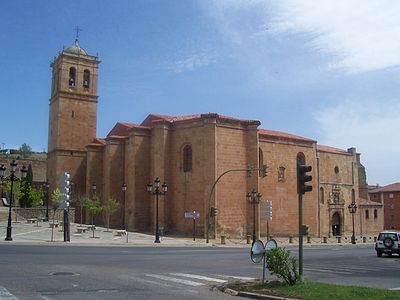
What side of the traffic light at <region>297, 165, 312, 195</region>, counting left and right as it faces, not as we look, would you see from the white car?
left

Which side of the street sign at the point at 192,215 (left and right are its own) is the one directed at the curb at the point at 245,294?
front

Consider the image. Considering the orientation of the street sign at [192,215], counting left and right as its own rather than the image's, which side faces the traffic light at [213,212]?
left

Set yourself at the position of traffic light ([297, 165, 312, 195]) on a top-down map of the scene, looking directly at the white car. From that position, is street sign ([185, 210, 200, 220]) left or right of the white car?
left

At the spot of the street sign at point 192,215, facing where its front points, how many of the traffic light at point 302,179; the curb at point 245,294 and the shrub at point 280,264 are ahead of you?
3

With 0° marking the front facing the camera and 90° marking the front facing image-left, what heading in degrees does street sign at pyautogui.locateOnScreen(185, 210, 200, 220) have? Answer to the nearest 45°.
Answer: approximately 0°
